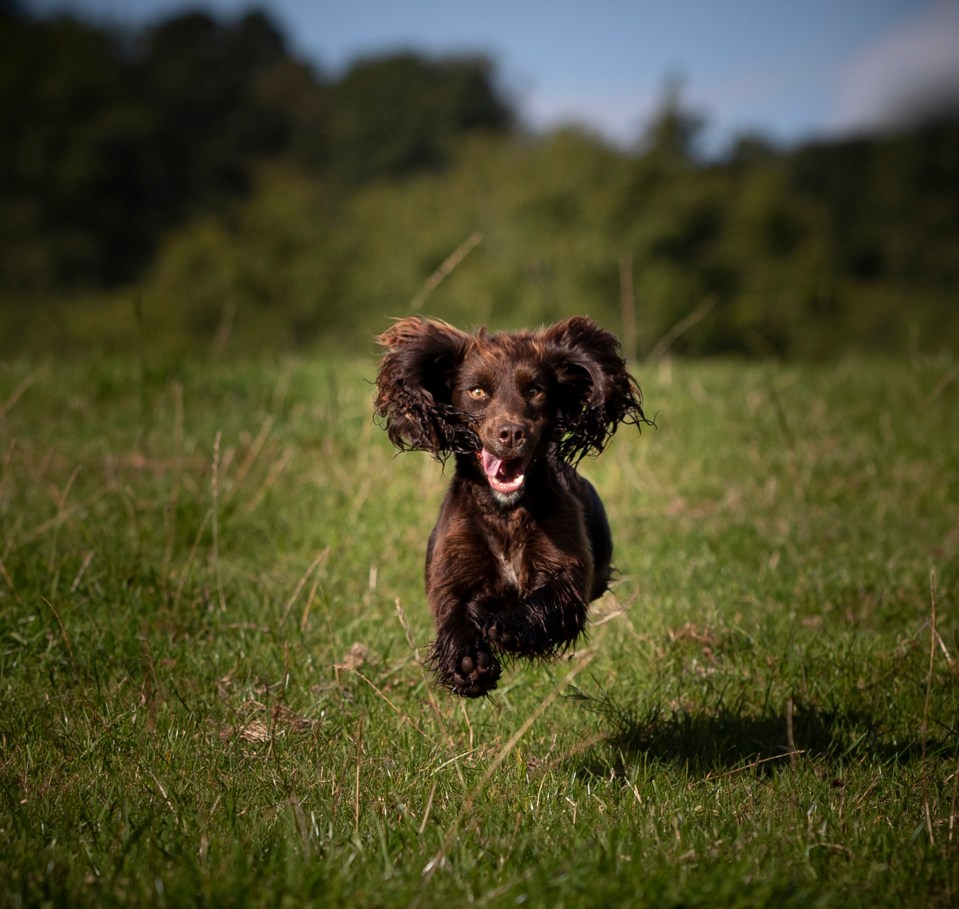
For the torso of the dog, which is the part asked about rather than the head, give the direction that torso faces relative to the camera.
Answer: toward the camera
